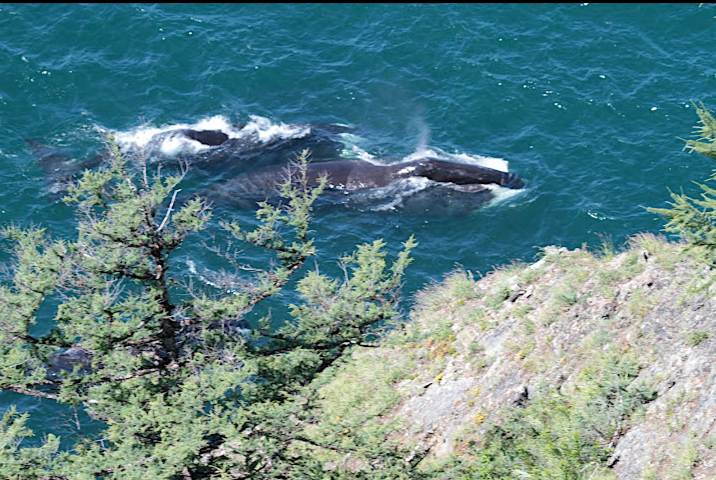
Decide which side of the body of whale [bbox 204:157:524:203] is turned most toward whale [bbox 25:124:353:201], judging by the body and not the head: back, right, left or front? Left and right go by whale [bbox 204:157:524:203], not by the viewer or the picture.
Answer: back

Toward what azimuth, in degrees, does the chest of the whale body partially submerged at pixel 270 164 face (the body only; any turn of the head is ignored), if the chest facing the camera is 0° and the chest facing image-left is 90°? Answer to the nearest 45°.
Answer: approximately 270°

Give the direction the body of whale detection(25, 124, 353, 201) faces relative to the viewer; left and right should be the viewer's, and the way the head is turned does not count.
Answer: facing to the right of the viewer

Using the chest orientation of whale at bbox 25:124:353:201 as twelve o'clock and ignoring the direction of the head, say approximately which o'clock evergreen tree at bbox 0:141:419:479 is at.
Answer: The evergreen tree is roughly at 3 o'clock from the whale.

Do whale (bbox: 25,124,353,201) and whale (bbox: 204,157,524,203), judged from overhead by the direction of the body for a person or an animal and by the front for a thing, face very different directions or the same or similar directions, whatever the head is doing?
same or similar directions

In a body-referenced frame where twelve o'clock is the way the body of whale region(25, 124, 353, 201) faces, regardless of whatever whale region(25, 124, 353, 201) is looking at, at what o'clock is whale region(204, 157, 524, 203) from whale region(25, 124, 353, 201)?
whale region(204, 157, 524, 203) is roughly at 1 o'clock from whale region(25, 124, 353, 201).

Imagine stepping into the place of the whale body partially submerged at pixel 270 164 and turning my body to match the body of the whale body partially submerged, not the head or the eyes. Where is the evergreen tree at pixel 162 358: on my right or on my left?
on my right

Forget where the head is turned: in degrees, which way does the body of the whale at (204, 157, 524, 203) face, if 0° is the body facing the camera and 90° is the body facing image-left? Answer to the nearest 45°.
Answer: approximately 270°

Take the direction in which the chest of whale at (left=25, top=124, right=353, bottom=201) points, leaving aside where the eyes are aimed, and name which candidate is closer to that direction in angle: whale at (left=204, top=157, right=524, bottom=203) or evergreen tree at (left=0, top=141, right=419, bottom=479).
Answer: the whale

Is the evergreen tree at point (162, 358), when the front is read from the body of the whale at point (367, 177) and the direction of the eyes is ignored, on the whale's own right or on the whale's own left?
on the whale's own right
